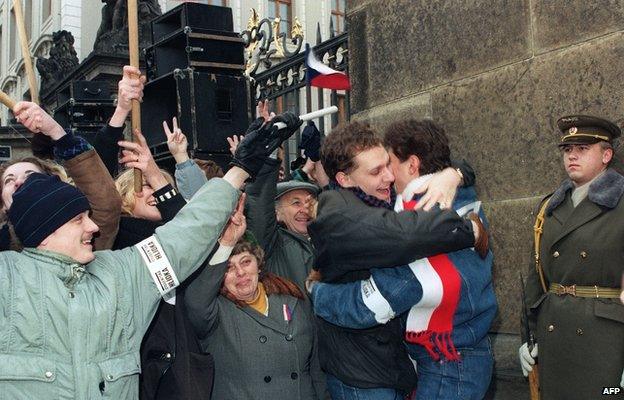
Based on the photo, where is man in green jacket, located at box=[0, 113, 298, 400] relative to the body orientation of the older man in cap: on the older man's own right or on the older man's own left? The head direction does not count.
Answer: on the older man's own right

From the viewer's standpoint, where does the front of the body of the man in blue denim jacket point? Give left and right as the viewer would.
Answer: facing to the left of the viewer

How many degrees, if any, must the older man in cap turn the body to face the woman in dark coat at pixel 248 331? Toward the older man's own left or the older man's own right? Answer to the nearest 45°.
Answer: approximately 45° to the older man's own right

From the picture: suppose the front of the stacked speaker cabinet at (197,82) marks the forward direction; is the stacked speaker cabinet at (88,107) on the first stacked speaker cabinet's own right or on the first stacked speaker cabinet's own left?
on the first stacked speaker cabinet's own right

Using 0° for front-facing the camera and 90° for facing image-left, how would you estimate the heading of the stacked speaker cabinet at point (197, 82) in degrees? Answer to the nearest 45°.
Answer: approximately 45°

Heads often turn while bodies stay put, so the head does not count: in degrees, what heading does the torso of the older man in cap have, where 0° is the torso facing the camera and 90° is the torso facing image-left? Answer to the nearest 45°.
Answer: approximately 315°

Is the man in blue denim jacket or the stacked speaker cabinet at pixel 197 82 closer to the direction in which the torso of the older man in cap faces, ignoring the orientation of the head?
the man in blue denim jacket

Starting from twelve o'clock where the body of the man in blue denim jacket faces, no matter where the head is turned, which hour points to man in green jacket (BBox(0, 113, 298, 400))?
The man in green jacket is roughly at 11 o'clock from the man in blue denim jacket.

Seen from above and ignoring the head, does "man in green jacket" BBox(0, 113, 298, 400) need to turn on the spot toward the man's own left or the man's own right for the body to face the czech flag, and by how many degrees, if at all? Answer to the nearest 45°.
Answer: approximately 90° to the man's own left

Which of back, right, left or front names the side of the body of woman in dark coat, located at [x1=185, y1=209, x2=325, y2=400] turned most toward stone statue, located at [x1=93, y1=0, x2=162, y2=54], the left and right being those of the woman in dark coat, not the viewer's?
back
